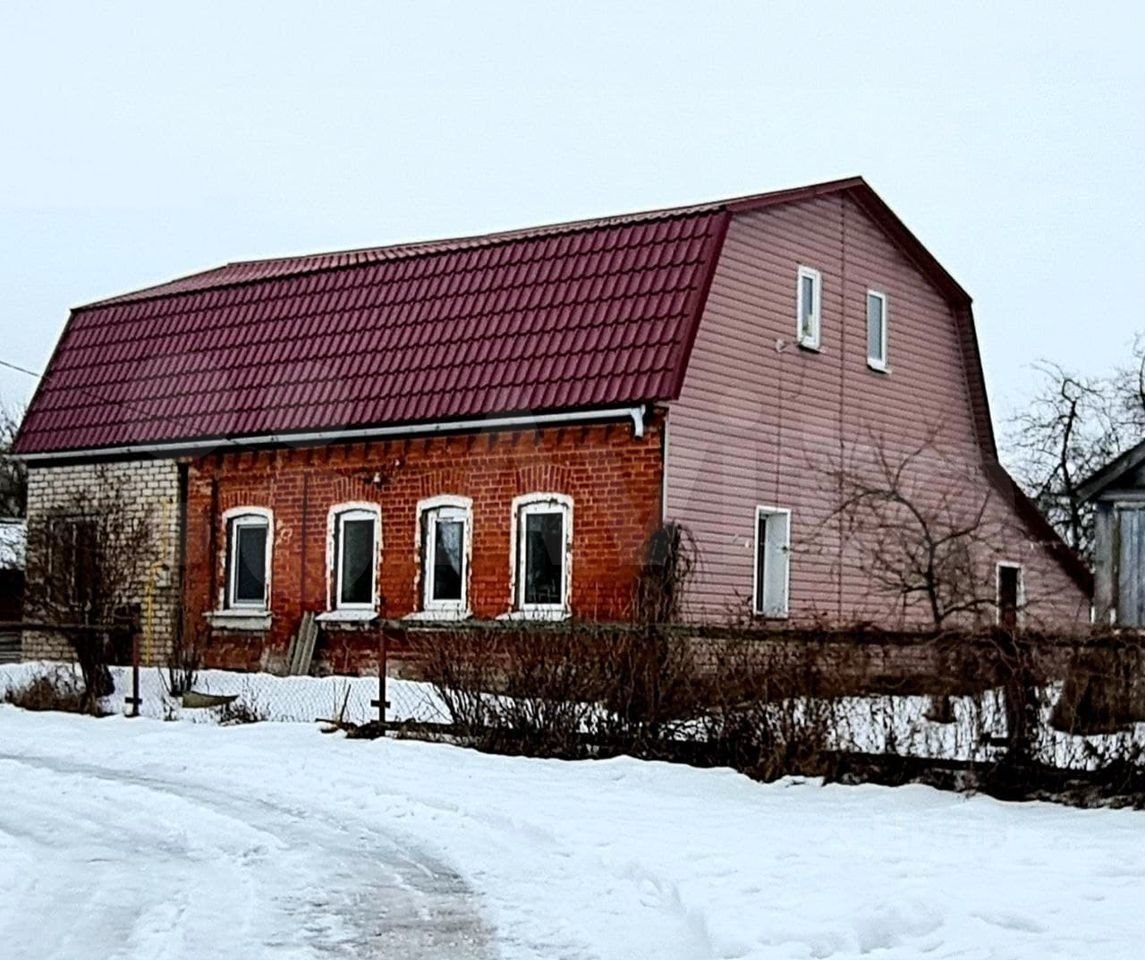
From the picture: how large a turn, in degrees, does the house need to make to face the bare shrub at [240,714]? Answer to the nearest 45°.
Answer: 0° — it already faces it

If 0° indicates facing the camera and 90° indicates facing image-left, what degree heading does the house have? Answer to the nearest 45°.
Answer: approximately 45°

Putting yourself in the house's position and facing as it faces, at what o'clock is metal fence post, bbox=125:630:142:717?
The metal fence post is roughly at 12 o'clock from the house.

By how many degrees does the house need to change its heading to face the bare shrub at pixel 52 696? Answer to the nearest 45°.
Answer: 0° — it already faces it

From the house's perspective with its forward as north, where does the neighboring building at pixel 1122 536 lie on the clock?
The neighboring building is roughly at 9 o'clock from the house.

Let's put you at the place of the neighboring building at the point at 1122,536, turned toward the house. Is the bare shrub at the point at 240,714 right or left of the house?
left

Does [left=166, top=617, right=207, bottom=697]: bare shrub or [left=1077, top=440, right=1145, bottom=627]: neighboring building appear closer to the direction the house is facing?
the bare shrub
